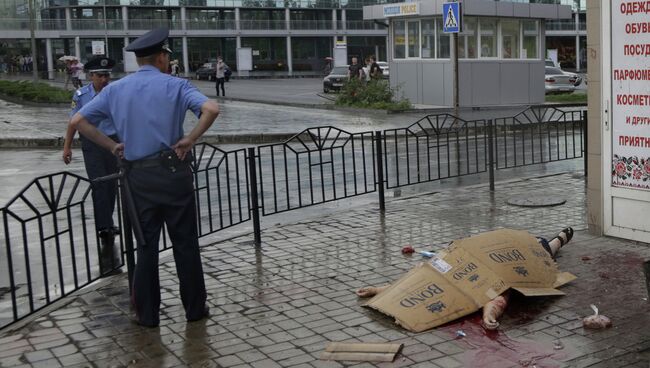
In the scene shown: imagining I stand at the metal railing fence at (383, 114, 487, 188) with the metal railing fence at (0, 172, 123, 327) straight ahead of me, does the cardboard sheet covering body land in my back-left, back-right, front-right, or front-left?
front-left

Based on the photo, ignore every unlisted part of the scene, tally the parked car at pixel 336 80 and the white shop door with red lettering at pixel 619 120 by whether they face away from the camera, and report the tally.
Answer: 0

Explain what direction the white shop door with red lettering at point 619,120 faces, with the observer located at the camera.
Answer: facing the viewer and to the left of the viewer

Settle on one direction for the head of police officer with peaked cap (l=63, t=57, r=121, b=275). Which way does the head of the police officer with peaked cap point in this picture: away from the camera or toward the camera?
toward the camera

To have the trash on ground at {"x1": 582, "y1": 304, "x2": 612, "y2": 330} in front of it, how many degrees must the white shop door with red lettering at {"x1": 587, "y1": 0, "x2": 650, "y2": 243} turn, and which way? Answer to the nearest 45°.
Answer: approximately 45° to its left

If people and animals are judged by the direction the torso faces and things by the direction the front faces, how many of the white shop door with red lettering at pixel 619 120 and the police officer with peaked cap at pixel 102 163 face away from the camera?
0

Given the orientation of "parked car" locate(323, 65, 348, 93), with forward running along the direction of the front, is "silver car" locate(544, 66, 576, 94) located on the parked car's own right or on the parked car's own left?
on the parked car's own left

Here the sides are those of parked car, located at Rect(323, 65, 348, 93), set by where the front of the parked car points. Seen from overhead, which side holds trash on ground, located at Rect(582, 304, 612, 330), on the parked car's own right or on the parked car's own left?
on the parked car's own left

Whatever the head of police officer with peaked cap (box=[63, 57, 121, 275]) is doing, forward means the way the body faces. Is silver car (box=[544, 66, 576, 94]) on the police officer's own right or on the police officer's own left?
on the police officer's own left

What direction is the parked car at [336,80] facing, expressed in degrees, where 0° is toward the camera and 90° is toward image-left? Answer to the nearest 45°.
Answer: approximately 45°
